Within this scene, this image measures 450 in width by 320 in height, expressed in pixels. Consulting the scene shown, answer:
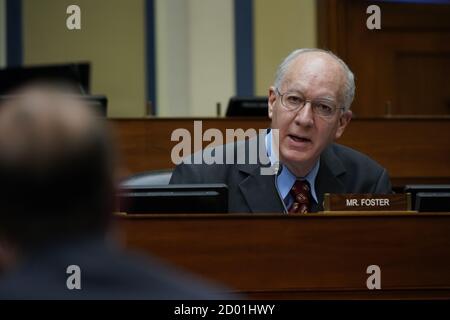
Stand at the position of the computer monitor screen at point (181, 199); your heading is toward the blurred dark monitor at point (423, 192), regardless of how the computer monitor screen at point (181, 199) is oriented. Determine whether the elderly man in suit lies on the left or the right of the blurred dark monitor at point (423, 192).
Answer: left

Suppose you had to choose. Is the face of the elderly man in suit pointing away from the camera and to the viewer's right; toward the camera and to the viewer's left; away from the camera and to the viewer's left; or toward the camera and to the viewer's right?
toward the camera and to the viewer's left

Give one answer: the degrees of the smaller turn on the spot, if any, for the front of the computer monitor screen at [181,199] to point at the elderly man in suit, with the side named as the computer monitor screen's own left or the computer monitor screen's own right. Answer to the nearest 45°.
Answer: approximately 45° to the computer monitor screen's own right

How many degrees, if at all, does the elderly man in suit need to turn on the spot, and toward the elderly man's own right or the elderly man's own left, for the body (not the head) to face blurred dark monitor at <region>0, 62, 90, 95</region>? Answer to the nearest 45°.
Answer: approximately 135° to the elderly man's own right

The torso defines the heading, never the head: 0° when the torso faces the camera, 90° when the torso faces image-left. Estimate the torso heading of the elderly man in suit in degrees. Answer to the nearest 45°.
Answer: approximately 0°

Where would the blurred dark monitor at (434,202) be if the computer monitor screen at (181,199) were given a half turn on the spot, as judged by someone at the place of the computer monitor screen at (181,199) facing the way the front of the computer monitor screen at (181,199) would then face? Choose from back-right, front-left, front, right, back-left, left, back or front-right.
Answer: left

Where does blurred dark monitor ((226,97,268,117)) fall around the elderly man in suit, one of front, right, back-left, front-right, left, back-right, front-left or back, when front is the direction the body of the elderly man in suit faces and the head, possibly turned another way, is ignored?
back

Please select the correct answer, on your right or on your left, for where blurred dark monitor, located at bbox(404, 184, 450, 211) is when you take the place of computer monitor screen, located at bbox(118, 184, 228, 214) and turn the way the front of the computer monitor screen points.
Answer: on your right

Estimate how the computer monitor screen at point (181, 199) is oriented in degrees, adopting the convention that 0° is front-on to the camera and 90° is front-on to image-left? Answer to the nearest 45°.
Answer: approximately 180°

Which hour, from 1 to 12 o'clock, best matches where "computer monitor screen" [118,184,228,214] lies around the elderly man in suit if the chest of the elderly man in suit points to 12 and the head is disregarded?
The computer monitor screen is roughly at 1 o'clock from the elderly man in suit.
